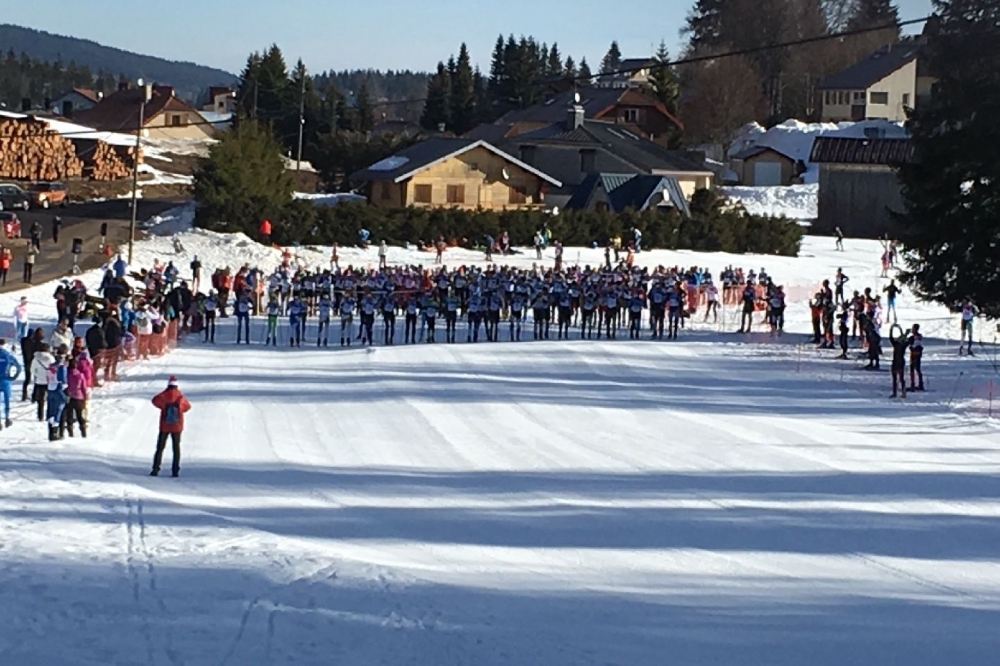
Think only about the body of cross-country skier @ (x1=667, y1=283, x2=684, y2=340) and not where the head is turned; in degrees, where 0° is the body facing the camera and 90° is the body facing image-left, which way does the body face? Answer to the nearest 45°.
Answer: approximately 0°

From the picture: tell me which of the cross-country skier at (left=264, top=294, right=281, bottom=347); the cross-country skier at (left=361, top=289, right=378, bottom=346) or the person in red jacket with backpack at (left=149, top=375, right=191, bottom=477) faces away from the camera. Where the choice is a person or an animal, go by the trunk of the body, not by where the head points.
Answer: the person in red jacket with backpack at (left=149, top=375, right=191, bottom=477)

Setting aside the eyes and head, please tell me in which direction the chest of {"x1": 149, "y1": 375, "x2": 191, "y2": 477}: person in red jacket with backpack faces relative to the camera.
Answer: away from the camera

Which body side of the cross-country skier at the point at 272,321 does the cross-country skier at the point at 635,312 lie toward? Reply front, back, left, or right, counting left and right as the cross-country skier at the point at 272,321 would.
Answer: left

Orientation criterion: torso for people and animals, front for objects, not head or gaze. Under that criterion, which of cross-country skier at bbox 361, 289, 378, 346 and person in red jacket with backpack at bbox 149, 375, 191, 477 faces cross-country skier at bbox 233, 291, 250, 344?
person in red jacket with backpack at bbox 149, 375, 191, 477

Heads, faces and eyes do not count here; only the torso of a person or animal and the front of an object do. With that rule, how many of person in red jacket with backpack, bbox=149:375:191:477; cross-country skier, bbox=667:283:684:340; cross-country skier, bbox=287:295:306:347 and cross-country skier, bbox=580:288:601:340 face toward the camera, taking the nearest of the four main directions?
3

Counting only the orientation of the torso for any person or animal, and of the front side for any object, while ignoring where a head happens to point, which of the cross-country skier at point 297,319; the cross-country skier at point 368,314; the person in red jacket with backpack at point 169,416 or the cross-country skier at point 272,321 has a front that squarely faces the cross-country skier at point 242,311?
the person in red jacket with backpack at point 169,416

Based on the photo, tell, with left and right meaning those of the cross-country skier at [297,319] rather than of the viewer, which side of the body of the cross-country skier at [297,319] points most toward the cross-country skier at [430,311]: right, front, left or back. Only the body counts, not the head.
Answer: left

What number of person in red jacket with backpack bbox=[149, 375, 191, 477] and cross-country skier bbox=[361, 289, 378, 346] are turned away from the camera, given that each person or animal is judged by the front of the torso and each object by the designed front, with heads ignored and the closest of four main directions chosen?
1

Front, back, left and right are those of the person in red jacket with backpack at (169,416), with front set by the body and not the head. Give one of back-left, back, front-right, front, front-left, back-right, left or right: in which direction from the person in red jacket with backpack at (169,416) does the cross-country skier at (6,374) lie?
front-left
